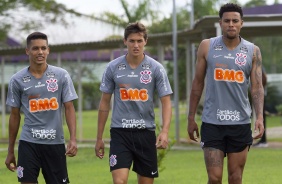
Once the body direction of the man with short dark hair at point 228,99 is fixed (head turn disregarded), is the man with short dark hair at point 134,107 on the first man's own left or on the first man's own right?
on the first man's own right

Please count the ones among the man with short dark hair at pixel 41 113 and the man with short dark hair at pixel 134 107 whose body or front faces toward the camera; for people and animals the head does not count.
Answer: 2

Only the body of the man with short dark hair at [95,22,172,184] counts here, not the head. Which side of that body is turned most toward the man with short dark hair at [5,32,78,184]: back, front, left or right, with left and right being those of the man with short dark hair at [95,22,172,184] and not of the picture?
right

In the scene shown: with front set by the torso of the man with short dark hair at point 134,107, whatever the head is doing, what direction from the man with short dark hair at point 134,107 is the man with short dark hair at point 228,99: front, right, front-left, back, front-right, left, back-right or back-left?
left

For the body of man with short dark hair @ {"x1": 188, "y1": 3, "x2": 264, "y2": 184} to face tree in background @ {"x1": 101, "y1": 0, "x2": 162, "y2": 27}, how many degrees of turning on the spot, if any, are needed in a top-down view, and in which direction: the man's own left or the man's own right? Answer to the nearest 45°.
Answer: approximately 180°

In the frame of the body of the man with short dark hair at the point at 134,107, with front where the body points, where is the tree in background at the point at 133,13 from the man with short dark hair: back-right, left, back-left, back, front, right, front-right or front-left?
back

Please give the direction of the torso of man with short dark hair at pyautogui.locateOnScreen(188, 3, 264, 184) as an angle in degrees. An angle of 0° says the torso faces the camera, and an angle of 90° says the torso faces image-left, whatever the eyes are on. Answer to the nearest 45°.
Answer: approximately 0°

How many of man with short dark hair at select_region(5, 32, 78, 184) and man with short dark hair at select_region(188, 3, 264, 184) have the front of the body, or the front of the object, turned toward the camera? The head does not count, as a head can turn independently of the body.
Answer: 2
